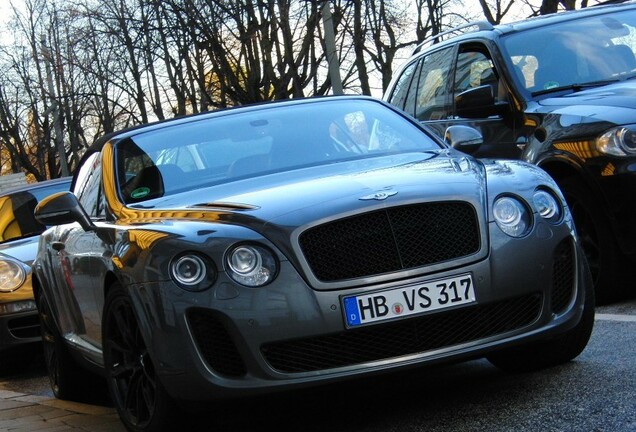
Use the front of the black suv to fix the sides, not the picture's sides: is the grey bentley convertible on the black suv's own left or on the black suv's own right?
on the black suv's own right

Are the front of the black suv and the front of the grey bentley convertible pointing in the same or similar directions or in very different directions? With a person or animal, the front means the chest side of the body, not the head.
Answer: same or similar directions

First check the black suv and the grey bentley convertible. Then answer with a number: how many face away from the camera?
0

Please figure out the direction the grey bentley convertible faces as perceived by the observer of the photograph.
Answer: facing the viewer and to the right of the viewer

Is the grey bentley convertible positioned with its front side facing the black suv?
no

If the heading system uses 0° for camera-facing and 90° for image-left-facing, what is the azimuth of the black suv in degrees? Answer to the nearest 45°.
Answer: approximately 315°
